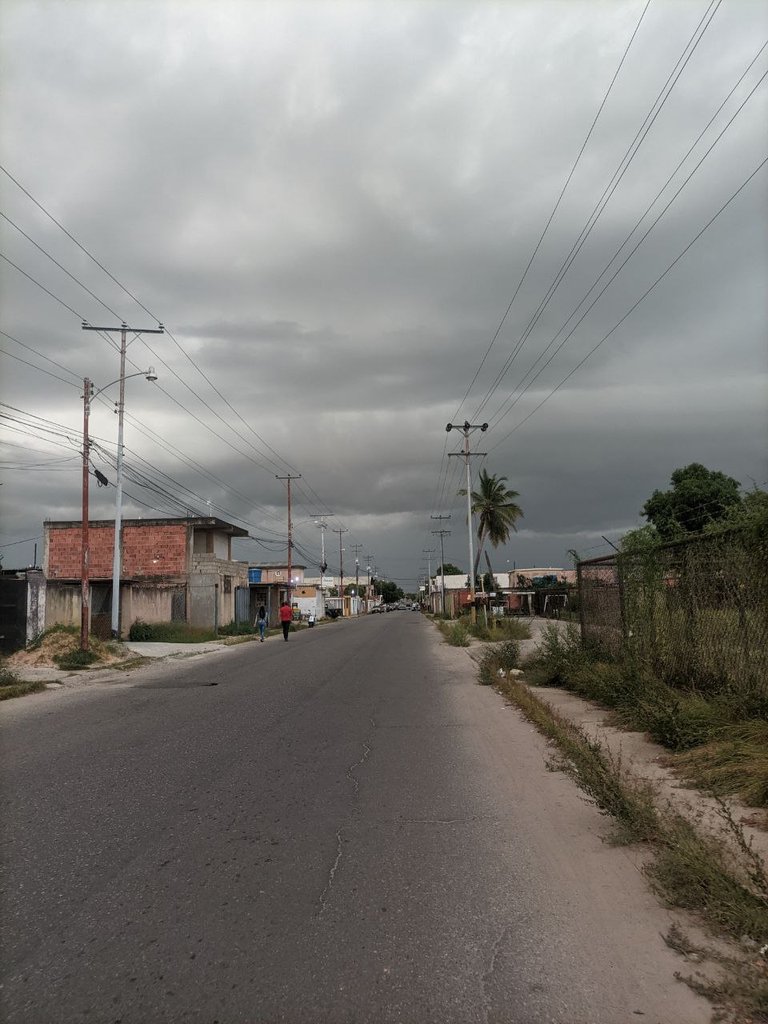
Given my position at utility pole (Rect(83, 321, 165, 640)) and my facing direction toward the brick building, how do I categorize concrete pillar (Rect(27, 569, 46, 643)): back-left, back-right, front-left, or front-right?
back-left
